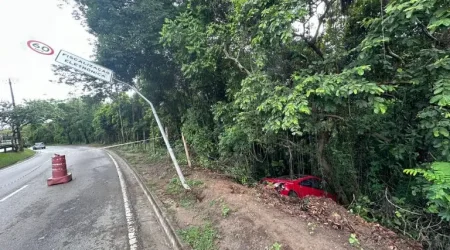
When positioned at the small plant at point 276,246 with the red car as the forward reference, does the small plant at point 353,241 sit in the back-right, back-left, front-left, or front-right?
front-right

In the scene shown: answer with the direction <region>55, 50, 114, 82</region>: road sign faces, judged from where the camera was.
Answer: facing the viewer

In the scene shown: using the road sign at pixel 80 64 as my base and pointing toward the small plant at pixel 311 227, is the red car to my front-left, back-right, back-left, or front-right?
front-left

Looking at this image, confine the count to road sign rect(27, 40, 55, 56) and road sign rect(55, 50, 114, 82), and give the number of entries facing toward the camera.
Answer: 2

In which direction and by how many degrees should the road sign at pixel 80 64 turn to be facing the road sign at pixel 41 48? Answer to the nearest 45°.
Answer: approximately 45° to its right

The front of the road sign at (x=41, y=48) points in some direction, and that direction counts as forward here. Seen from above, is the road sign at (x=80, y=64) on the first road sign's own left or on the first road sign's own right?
on the first road sign's own left

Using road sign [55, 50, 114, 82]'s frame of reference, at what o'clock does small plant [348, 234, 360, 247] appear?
The small plant is roughly at 11 o'clock from the road sign.

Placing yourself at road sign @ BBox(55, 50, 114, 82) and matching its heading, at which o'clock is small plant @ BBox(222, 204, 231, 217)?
The small plant is roughly at 11 o'clock from the road sign.

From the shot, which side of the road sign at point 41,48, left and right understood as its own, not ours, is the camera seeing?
front

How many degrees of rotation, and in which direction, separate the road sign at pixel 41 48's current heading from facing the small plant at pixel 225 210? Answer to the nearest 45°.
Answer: approximately 45° to its left

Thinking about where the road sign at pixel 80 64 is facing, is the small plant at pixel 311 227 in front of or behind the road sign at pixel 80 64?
in front

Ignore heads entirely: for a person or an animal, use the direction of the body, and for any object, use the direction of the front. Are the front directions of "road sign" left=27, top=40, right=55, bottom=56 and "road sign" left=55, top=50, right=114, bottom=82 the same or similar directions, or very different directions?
same or similar directions
